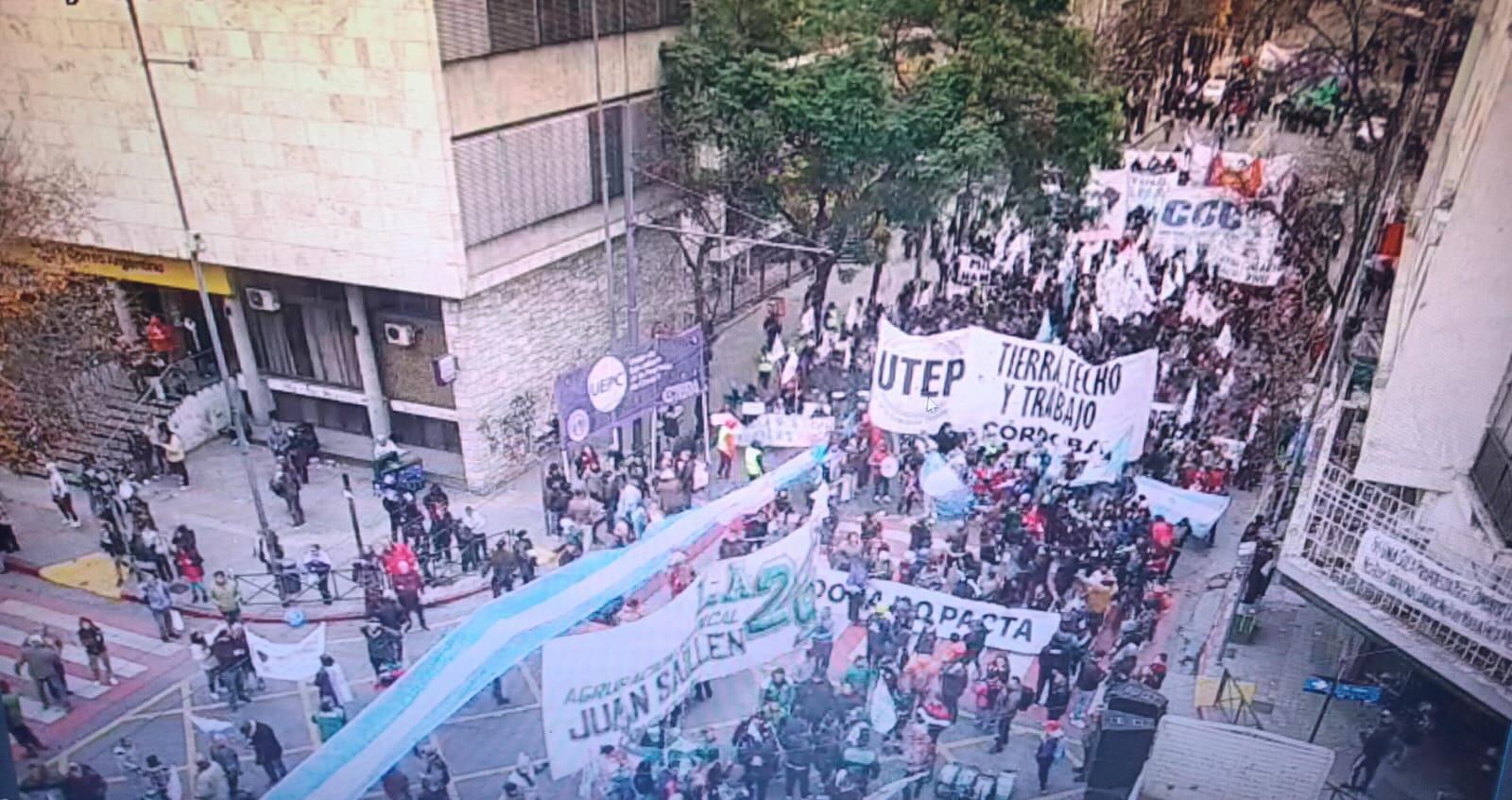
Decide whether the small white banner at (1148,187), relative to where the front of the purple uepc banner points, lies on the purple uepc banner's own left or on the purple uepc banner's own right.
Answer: on the purple uepc banner's own left

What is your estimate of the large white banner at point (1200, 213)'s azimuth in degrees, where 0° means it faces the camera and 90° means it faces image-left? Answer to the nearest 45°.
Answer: approximately 0°

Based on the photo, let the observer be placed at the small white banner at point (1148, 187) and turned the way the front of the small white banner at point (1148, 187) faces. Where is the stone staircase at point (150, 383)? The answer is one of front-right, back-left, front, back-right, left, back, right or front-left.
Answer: front-right

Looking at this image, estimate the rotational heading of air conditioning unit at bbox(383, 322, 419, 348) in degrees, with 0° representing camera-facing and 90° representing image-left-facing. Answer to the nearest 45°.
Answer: approximately 45°

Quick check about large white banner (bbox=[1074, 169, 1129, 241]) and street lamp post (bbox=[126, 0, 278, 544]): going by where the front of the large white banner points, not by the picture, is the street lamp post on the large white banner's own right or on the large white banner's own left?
on the large white banner's own right

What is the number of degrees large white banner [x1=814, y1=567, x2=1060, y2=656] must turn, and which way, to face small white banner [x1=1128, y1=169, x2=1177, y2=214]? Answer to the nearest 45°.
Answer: approximately 180°

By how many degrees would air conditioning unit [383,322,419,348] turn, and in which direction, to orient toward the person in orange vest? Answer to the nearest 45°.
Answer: approximately 90° to its left

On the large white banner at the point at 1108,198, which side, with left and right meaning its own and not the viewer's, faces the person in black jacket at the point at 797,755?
front

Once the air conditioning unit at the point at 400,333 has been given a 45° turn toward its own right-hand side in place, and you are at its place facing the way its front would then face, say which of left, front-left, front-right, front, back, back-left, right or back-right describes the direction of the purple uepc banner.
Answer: back-left

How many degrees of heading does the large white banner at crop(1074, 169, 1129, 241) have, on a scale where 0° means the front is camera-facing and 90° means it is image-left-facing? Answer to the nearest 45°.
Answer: approximately 0°

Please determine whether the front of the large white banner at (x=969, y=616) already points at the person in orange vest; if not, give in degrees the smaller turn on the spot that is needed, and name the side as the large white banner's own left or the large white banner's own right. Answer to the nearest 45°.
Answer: approximately 135° to the large white banner's own right
